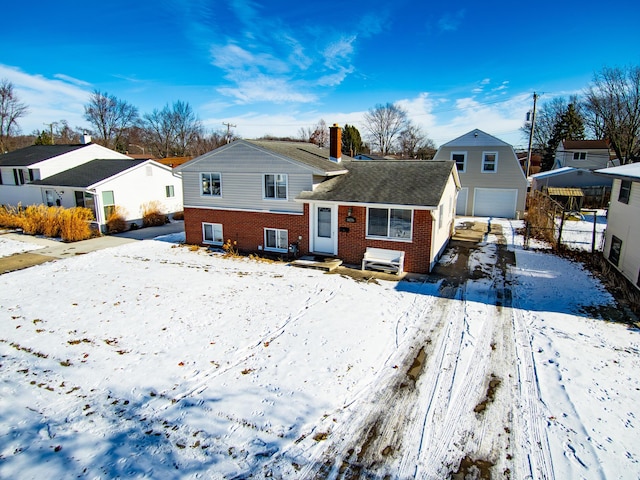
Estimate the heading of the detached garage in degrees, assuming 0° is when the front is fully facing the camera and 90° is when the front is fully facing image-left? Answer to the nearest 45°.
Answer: approximately 0°

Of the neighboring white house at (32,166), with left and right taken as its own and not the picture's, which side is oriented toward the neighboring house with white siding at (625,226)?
left

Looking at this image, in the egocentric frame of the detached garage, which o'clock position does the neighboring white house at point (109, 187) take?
The neighboring white house is roughly at 2 o'clock from the detached garage.

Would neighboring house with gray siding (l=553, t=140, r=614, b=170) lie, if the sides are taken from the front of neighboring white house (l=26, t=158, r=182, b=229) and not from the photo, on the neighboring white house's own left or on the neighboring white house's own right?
on the neighboring white house's own left

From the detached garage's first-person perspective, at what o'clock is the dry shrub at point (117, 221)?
The dry shrub is roughly at 2 o'clock from the detached garage.

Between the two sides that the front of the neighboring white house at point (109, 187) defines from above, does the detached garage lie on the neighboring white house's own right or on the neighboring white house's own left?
on the neighboring white house's own left

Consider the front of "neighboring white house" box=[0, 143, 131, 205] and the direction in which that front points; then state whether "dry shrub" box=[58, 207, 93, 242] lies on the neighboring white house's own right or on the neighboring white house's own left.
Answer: on the neighboring white house's own left

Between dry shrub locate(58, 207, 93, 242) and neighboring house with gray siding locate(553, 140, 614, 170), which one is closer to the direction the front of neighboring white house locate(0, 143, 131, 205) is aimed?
the dry shrub

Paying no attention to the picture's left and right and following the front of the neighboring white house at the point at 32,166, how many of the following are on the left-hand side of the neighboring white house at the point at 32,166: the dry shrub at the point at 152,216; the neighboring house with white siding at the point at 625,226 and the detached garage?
3

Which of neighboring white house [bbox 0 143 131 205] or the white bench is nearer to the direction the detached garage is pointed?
the white bench

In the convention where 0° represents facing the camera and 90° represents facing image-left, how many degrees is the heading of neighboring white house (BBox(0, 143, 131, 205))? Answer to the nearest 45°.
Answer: approximately 45°
